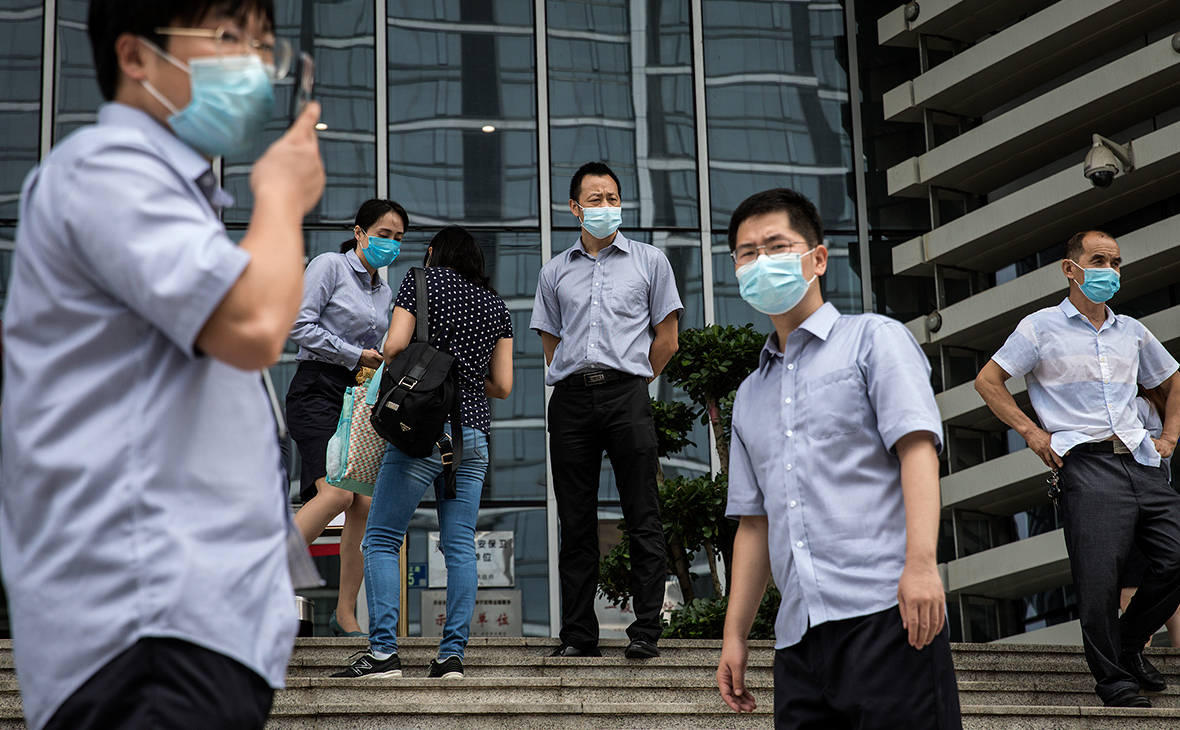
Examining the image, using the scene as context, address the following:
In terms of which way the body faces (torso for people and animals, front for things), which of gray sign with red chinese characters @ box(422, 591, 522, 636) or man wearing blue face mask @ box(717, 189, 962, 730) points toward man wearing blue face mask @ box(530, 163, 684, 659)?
the gray sign with red chinese characters

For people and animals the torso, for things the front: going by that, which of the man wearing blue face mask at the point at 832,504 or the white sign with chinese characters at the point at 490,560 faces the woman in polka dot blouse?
the white sign with chinese characters

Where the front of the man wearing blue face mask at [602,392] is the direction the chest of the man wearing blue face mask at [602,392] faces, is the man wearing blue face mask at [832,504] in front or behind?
in front

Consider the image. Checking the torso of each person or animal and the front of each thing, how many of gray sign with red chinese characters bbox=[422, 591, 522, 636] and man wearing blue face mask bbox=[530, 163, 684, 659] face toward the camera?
2

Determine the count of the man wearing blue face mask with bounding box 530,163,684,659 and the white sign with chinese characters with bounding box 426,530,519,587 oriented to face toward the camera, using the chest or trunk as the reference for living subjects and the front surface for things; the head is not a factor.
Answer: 2

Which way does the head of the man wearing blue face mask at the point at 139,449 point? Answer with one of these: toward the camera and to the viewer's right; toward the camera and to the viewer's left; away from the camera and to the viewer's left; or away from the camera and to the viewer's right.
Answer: toward the camera and to the viewer's right

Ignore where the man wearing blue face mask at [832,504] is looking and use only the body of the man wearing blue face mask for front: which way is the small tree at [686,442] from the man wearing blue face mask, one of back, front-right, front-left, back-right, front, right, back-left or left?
back-right

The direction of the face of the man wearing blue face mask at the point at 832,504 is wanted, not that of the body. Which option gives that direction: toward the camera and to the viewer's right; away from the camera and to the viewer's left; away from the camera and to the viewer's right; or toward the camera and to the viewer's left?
toward the camera and to the viewer's left
